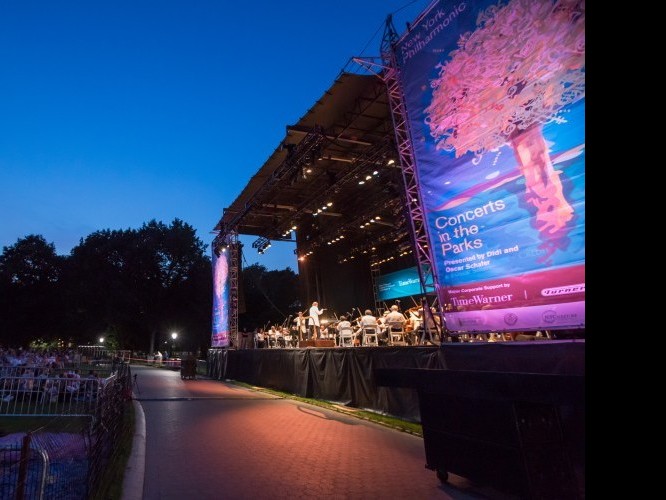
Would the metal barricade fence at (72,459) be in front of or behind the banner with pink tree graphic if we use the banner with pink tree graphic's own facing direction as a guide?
in front

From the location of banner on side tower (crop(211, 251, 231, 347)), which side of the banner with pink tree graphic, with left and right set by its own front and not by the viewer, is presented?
right

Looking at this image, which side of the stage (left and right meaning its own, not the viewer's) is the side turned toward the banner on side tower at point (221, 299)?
right

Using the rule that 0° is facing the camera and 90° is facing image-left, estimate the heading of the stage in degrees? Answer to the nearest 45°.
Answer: approximately 45°

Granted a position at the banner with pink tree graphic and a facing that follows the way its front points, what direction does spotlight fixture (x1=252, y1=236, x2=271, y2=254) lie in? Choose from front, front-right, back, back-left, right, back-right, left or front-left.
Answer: right

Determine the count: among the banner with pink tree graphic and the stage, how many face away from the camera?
0

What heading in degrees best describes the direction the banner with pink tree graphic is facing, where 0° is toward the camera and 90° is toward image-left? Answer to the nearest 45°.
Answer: approximately 45°

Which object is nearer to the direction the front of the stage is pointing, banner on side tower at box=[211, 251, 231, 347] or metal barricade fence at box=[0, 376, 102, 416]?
the metal barricade fence
